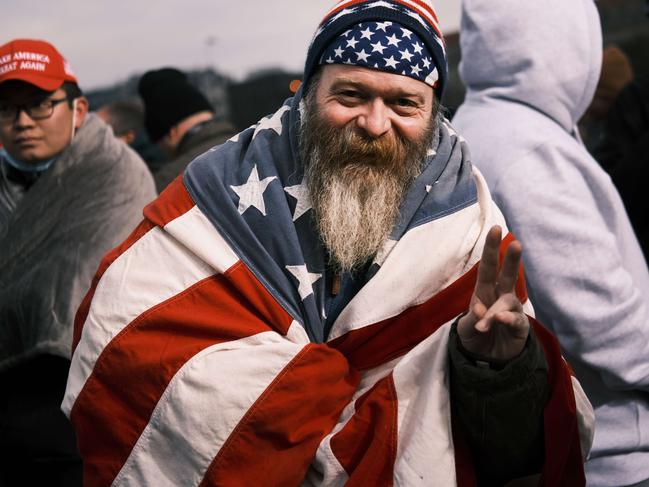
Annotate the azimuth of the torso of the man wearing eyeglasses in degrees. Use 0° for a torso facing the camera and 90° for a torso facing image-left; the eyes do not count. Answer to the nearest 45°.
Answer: approximately 45°

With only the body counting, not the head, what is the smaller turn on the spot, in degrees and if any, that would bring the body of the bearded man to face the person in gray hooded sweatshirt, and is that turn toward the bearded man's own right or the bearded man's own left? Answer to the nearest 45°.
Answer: approximately 135° to the bearded man's own left

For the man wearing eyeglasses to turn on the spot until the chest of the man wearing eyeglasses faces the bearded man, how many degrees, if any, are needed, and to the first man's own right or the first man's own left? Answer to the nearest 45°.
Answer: approximately 45° to the first man's own left

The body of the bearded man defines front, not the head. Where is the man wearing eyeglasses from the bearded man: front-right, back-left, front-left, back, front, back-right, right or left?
back-right

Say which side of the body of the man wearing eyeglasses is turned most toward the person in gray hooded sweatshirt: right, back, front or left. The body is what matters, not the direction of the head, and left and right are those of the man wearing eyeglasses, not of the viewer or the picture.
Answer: left

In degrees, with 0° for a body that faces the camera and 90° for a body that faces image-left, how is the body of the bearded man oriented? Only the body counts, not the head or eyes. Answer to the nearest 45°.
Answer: approximately 0°

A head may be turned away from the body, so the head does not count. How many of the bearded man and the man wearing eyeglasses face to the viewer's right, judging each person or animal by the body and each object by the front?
0
